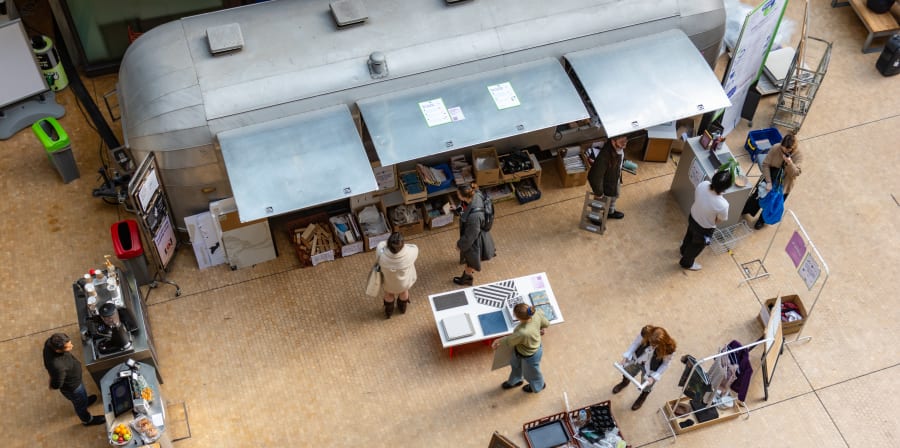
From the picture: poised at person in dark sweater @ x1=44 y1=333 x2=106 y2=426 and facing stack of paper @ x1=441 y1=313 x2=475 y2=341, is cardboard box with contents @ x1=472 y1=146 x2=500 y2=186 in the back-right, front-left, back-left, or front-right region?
front-left

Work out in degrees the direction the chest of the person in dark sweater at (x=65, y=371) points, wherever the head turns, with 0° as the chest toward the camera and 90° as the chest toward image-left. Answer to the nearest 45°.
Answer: approximately 270°

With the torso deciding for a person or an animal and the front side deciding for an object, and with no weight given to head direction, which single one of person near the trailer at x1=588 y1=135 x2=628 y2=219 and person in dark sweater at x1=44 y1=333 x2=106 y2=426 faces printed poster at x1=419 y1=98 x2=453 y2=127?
the person in dark sweater

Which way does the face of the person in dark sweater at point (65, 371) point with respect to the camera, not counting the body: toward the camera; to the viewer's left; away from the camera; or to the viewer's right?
to the viewer's right

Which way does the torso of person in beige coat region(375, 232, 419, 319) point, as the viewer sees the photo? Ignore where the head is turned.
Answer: away from the camera

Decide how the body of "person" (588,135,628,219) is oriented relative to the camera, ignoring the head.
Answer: to the viewer's right

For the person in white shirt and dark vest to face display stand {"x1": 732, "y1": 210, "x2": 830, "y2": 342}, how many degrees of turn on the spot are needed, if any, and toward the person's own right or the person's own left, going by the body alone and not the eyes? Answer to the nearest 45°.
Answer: approximately 180°

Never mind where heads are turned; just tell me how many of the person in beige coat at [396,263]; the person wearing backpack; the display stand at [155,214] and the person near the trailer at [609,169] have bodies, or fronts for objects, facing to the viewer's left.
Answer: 1

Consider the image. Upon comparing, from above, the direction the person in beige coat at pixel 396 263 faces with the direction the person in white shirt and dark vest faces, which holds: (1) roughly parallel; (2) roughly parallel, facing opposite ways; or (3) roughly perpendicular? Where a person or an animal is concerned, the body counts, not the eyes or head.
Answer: roughly perpendicular

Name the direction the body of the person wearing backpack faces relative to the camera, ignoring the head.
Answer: to the viewer's left

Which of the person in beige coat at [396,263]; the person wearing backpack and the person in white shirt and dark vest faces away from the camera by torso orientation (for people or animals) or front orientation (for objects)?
the person in beige coat

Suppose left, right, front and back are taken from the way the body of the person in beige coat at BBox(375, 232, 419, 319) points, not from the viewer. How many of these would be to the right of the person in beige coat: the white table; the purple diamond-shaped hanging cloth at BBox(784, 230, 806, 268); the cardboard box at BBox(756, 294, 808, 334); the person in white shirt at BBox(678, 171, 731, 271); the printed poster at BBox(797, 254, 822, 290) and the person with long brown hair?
6

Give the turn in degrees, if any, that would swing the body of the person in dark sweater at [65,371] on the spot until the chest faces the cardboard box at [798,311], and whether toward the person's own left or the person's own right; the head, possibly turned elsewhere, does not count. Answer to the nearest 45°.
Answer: approximately 45° to the person's own right

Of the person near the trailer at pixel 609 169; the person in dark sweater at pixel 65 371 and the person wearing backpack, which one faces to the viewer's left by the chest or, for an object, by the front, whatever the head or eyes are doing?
the person wearing backpack

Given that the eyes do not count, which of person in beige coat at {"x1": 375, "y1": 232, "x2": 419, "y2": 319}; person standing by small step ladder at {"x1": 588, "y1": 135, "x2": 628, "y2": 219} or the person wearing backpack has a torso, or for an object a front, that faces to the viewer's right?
the person standing by small step ladder
